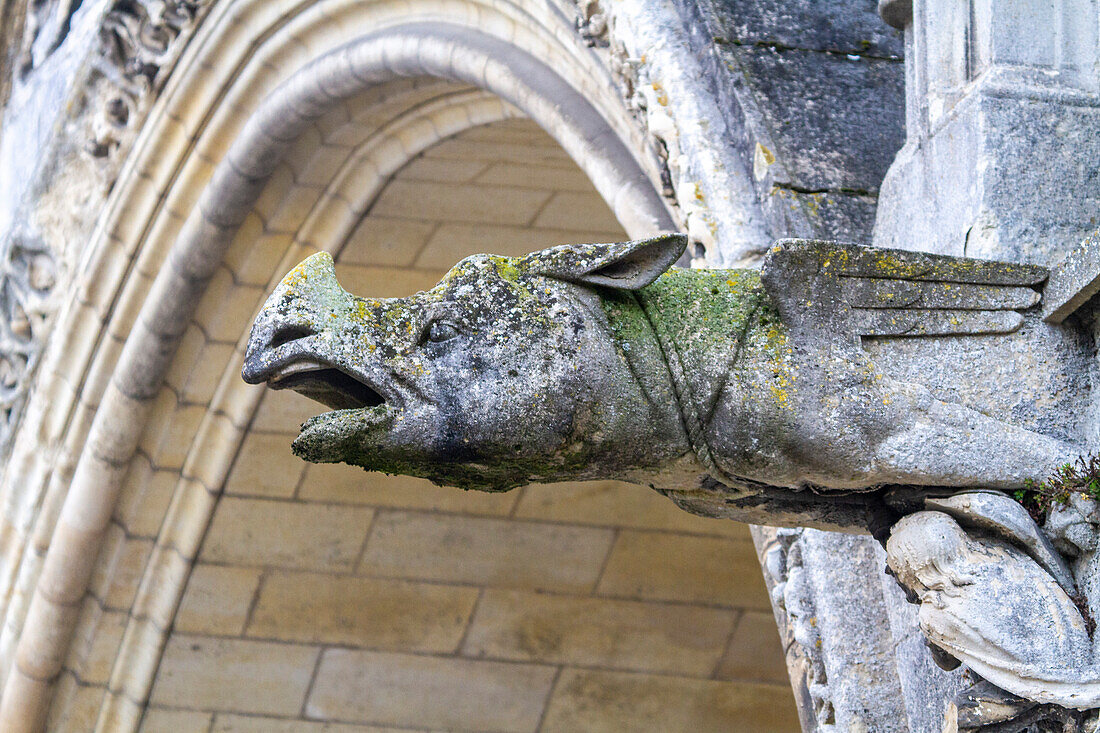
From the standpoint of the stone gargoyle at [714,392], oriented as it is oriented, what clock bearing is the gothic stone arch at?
The gothic stone arch is roughly at 2 o'clock from the stone gargoyle.

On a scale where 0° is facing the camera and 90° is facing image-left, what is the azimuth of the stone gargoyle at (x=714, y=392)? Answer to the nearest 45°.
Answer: approximately 90°
